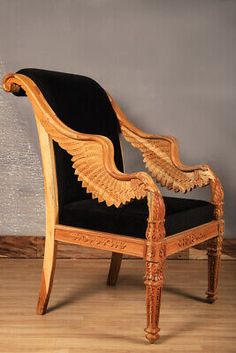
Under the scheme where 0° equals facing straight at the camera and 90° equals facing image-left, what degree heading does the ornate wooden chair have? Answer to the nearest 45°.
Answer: approximately 315°
